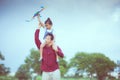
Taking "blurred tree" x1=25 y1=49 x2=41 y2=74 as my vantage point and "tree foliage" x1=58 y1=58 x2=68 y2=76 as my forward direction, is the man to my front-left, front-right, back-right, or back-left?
front-right

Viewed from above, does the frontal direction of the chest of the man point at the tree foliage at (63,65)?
no

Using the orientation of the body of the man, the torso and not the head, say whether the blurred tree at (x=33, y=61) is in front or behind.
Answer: behind

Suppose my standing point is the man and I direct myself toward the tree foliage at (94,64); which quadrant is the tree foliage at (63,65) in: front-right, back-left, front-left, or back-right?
front-left

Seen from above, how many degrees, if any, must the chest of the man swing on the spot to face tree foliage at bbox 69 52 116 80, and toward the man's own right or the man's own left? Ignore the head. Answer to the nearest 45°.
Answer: approximately 135° to the man's own left

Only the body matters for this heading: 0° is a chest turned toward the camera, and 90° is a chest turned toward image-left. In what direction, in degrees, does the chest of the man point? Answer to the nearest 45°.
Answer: approximately 0°

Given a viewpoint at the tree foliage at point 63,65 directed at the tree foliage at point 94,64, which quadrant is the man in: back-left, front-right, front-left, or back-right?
back-right

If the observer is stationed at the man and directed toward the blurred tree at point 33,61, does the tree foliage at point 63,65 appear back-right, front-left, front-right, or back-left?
front-right
